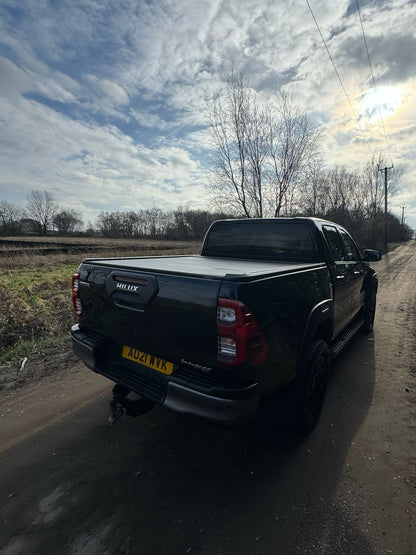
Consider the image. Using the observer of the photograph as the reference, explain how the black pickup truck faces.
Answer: facing away from the viewer and to the right of the viewer
